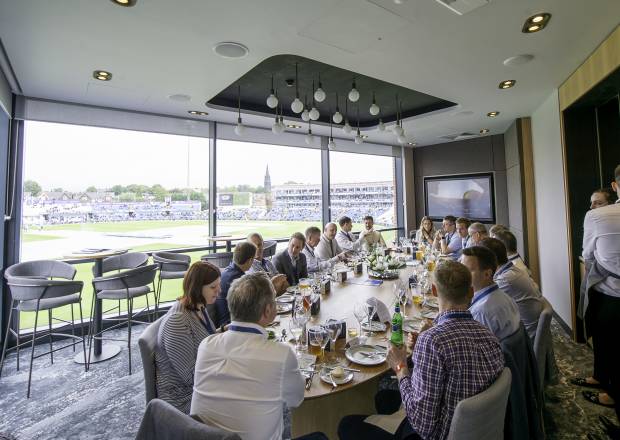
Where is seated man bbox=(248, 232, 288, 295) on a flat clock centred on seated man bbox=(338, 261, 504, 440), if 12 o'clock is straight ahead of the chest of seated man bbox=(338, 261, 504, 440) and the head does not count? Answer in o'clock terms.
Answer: seated man bbox=(248, 232, 288, 295) is roughly at 12 o'clock from seated man bbox=(338, 261, 504, 440).

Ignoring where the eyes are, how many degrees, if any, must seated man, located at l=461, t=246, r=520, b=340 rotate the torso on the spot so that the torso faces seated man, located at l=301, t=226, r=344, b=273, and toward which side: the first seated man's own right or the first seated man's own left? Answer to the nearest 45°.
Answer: approximately 45° to the first seated man's own right

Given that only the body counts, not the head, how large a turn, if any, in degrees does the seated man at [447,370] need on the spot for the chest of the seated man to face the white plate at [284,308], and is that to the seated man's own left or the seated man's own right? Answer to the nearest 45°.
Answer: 0° — they already face it

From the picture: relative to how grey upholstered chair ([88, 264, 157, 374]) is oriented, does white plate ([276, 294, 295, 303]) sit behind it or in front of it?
behind

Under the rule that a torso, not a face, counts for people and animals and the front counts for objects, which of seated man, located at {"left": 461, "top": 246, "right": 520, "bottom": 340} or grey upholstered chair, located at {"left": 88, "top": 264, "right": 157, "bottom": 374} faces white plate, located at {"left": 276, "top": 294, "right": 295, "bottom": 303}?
the seated man

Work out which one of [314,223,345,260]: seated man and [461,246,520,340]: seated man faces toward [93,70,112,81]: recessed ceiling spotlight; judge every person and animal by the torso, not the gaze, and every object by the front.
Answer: [461,246,520,340]: seated man

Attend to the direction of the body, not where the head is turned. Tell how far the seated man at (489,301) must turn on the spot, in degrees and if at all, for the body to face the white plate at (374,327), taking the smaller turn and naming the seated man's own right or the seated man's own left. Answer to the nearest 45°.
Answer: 0° — they already face it

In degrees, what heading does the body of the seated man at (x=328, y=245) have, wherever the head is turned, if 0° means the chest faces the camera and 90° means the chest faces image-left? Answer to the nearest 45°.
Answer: approximately 315°

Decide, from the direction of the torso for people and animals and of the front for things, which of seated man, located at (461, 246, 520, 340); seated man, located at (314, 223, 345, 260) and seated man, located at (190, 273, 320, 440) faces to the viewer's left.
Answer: seated man, located at (461, 246, 520, 340)

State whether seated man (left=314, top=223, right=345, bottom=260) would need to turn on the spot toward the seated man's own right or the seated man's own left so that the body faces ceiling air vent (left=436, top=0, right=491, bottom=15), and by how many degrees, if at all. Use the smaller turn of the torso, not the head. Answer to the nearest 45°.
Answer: approximately 45° to the seated man's own right

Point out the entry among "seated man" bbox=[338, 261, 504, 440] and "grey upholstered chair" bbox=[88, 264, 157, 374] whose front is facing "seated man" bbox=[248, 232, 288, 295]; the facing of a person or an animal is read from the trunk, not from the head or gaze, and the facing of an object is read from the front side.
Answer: "seated man" bbox=[338, 261, 504, 440]

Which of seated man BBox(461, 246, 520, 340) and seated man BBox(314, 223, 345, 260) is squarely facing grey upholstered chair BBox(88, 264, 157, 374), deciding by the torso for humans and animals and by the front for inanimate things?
seated man BBox(461, 246, 520, 340)

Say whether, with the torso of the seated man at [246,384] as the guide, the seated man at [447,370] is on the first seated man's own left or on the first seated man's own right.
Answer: on the first seated man's own right

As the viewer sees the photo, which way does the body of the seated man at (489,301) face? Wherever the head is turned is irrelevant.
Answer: to the viewer's left

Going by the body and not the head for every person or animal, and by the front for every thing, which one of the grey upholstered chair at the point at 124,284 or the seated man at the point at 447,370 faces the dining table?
the seated man

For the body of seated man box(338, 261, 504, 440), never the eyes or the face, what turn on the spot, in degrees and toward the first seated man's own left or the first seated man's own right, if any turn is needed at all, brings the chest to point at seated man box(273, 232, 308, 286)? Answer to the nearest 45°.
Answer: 0° — they already face them
